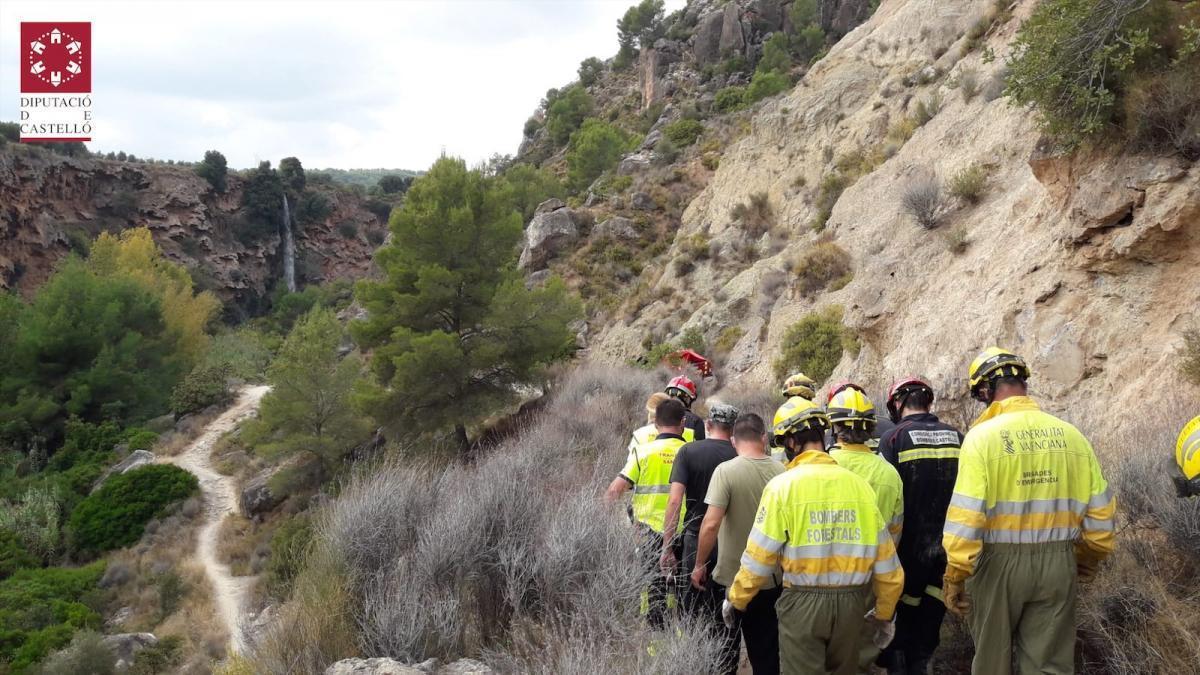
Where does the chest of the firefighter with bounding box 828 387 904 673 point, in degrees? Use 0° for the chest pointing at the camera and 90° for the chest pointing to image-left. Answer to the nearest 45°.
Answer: approximately 180°

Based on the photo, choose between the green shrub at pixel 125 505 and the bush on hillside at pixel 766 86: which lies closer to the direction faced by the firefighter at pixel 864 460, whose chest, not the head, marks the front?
the bush on hillside

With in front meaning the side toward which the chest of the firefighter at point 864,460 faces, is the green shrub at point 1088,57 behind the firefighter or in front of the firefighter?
in front

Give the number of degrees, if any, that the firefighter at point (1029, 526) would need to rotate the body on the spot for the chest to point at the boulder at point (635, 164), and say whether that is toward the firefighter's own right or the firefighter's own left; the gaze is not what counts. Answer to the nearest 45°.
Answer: approximately 45° to the firefighter's own left

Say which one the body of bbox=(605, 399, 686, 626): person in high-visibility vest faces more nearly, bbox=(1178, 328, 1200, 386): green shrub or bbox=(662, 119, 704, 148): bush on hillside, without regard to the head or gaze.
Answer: the bush on hillside

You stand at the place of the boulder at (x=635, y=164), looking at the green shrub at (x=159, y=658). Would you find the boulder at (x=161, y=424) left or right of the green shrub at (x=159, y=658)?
right

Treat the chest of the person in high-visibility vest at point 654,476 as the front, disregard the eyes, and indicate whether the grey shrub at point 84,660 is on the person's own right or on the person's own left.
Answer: on the person's own left

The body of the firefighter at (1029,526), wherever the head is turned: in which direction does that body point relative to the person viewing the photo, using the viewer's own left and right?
facing away from the viewer

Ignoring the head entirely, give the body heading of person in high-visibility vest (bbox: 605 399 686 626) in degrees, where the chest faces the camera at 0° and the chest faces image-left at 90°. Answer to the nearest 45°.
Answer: approximately 180°

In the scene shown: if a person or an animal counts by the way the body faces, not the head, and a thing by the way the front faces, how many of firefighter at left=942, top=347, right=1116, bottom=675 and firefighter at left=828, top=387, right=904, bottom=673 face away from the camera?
2

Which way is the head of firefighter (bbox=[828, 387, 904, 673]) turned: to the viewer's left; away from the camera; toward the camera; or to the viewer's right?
away from the camera

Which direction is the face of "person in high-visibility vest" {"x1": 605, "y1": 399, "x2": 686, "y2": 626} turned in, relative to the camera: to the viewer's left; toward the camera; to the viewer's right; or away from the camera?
away from the camera

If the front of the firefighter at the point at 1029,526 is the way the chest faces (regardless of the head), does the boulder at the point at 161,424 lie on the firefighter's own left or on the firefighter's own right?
on the firefighter's own left
